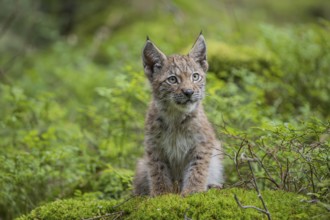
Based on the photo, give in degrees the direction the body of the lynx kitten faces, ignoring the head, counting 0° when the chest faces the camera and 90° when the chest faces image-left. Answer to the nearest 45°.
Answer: approximately 0°
